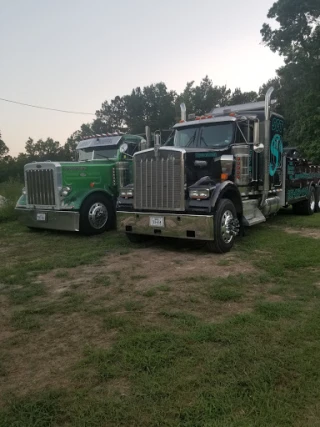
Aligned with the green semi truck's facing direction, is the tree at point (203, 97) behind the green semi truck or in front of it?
behind

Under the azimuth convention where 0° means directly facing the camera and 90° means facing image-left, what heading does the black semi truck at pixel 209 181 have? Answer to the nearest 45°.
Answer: approximately 45°

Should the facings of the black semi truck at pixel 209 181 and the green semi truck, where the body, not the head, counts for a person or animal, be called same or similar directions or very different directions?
same or similar directions

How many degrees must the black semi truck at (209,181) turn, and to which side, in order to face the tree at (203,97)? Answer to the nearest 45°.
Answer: approximately 135° to its right

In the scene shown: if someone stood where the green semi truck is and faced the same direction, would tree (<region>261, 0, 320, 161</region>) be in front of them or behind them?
behind

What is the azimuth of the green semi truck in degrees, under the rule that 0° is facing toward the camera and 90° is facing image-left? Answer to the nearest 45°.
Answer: approximately 45°

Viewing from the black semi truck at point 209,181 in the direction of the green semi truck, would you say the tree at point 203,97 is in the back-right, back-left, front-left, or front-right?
front-right

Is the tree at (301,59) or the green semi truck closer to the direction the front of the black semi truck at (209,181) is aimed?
the green semi truck

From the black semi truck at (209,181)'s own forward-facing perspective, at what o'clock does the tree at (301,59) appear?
The tree is roughly at 5 o'clock from the black semi truck.

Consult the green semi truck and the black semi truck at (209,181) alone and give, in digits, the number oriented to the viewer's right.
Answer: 0

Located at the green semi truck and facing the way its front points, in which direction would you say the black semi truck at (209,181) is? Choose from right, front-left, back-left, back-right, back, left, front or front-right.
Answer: left
